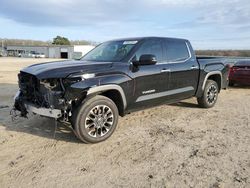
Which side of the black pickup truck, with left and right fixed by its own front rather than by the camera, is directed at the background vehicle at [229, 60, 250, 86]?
back

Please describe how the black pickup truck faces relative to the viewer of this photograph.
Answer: facing the viewer and to the left of the viewer
